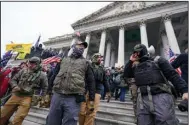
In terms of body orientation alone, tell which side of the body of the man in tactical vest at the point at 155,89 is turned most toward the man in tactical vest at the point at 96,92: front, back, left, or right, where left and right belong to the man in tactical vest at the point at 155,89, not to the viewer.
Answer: right

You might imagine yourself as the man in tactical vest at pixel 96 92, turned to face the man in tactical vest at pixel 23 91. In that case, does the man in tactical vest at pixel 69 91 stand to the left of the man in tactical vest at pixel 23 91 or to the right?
left

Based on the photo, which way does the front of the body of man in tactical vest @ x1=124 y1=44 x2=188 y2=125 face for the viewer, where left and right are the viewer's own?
facing the viewer and to the left of the viewer

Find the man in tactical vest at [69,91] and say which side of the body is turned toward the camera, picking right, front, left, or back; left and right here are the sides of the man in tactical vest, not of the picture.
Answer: front

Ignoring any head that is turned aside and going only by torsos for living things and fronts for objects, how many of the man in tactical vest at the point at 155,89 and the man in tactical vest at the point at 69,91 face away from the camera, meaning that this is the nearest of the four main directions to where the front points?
0

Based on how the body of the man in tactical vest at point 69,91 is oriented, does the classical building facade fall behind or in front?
behind

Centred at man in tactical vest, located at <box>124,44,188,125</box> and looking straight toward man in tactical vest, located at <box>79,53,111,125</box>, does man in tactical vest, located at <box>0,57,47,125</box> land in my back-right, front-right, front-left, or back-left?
front-left
